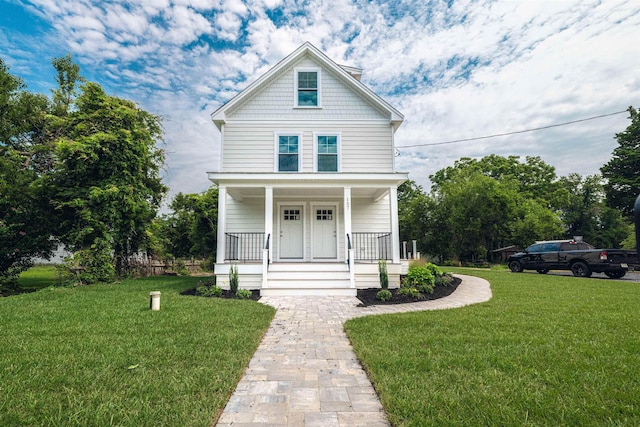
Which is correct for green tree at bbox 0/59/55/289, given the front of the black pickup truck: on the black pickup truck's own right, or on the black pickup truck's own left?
on the black pickup truck's own left

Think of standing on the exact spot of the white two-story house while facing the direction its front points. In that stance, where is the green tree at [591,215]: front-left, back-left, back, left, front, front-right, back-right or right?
back-left

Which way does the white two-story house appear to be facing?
toward the camera

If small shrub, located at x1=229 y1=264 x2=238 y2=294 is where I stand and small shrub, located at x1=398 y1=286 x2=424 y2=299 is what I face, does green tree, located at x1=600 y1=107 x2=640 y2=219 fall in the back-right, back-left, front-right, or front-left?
front-left

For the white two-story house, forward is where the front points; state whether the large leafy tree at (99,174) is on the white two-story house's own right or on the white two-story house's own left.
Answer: on the white two-story house's own right

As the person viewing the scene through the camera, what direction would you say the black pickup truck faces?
facing away from the viewer and to the left of the viewer

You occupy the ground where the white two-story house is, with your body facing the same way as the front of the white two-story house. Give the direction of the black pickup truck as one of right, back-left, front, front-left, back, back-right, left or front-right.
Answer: left

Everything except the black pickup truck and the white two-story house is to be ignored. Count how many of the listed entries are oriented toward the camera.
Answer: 1

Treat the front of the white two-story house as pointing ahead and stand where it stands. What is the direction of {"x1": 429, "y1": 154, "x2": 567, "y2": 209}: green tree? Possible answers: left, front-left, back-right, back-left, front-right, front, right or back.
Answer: back-left

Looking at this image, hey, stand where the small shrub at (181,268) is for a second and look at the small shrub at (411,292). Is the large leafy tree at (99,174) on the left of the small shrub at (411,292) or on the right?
right

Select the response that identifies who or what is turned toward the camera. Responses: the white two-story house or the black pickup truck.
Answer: the white two-story house

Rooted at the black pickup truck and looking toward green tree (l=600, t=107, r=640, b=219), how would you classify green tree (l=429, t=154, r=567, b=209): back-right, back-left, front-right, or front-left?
front-left

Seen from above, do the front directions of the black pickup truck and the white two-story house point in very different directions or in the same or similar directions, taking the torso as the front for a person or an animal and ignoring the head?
very different directions

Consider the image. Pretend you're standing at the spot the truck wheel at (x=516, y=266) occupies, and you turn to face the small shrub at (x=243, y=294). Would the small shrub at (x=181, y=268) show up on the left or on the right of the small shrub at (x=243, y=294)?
right

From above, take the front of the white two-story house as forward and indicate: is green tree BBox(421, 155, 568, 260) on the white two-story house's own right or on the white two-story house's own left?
on the white two-story house's own left

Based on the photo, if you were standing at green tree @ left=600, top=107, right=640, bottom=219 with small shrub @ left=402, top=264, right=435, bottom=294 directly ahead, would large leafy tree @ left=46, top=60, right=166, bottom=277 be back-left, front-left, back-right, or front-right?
front-right

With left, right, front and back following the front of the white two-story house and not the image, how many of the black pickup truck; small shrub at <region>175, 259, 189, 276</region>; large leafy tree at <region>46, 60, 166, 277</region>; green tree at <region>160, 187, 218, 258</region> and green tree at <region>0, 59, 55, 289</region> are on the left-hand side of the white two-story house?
1
